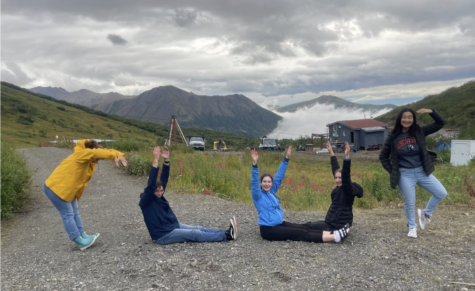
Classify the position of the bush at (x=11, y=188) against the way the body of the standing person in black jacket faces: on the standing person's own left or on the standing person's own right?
on the standing person's own right

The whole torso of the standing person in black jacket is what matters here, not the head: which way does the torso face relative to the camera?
toward the camera

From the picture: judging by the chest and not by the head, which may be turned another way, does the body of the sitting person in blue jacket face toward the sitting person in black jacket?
no

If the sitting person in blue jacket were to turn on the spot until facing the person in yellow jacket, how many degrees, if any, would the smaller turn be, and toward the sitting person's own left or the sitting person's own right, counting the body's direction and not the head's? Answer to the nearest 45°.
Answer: approximately 135° to the sitting person's own right

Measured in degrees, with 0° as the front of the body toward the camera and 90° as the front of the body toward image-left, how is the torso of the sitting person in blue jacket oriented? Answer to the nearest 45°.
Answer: approximately 315°

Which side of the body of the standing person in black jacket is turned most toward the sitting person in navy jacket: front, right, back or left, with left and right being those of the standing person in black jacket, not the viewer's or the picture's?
right

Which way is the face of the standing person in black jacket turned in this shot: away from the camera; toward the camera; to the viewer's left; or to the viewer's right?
toward the camera

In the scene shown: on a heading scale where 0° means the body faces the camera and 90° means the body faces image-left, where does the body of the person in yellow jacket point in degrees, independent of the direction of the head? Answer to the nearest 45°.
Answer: approximately 270°

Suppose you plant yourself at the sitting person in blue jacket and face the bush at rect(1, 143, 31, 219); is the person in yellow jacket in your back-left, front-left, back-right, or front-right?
front-left

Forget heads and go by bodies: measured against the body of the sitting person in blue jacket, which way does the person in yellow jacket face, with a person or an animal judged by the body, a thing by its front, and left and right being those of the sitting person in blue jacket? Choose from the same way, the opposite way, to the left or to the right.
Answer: to the left

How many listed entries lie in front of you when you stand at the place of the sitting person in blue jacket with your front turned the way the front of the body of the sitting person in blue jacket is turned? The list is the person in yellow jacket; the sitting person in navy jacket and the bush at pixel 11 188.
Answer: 0
